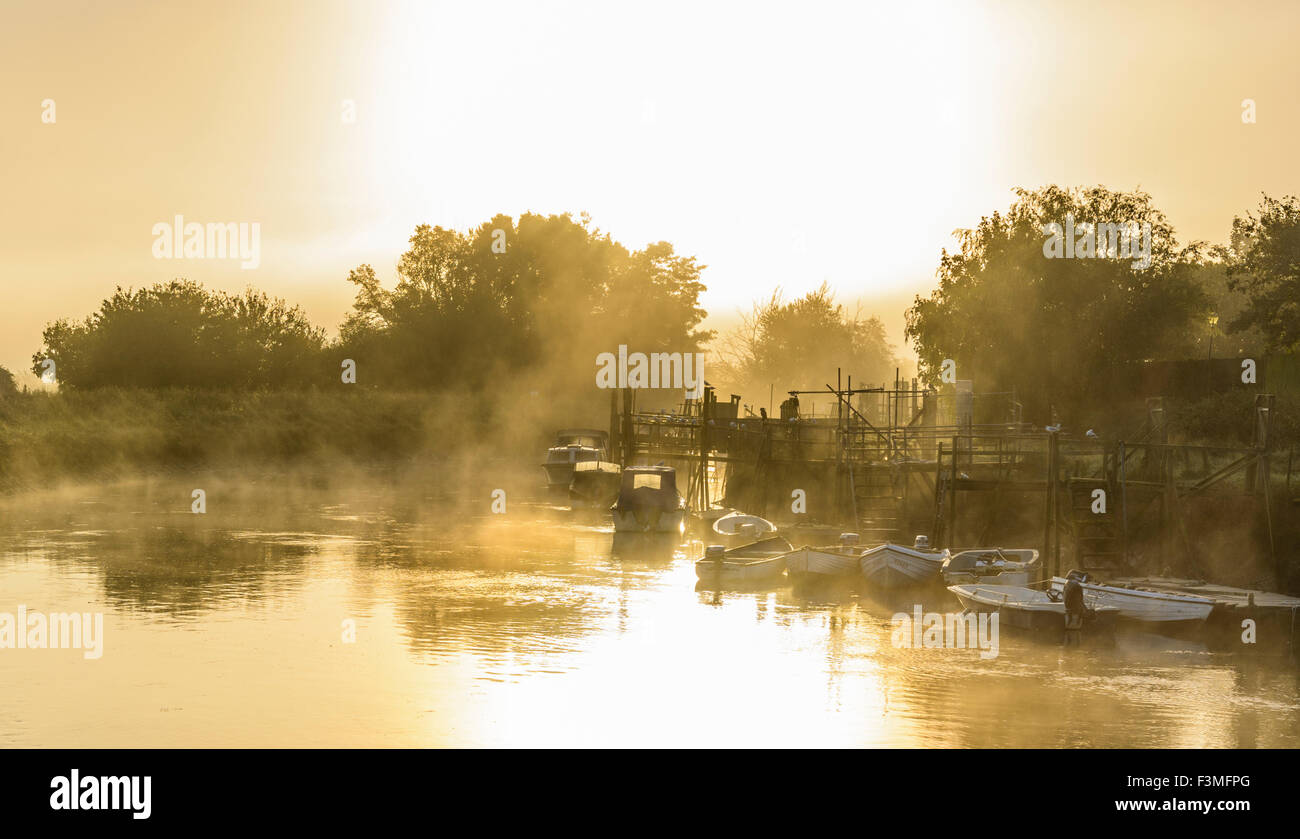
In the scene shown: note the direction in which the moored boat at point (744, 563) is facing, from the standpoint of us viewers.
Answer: facing to the right of the viewer

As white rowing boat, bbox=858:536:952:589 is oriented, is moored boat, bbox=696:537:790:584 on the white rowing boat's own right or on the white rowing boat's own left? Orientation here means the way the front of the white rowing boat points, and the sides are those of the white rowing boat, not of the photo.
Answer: on the white rowing boat's own right

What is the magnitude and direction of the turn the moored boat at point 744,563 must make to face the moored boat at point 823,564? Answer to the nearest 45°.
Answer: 0° — it already faces it

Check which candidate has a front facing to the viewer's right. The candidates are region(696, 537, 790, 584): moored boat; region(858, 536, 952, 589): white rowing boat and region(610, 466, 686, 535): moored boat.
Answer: region(696, 537, 790, 584): moored boat

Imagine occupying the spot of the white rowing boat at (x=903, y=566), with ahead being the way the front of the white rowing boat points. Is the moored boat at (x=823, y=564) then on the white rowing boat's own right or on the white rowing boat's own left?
on the white rowing boat's own right

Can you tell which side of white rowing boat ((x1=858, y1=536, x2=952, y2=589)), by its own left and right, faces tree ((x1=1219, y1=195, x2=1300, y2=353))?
back

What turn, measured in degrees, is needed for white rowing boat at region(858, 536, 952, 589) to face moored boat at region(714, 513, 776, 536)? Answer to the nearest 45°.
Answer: approximately 90° to its right

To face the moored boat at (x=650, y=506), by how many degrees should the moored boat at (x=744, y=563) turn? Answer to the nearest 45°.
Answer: approximately 90° to its left

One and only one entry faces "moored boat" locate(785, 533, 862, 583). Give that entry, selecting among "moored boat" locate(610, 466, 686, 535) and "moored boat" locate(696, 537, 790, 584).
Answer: "moored boat" locate(696, 537, 790, 584)

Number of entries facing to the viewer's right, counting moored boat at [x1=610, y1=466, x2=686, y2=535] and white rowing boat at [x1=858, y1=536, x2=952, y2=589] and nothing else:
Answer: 0
